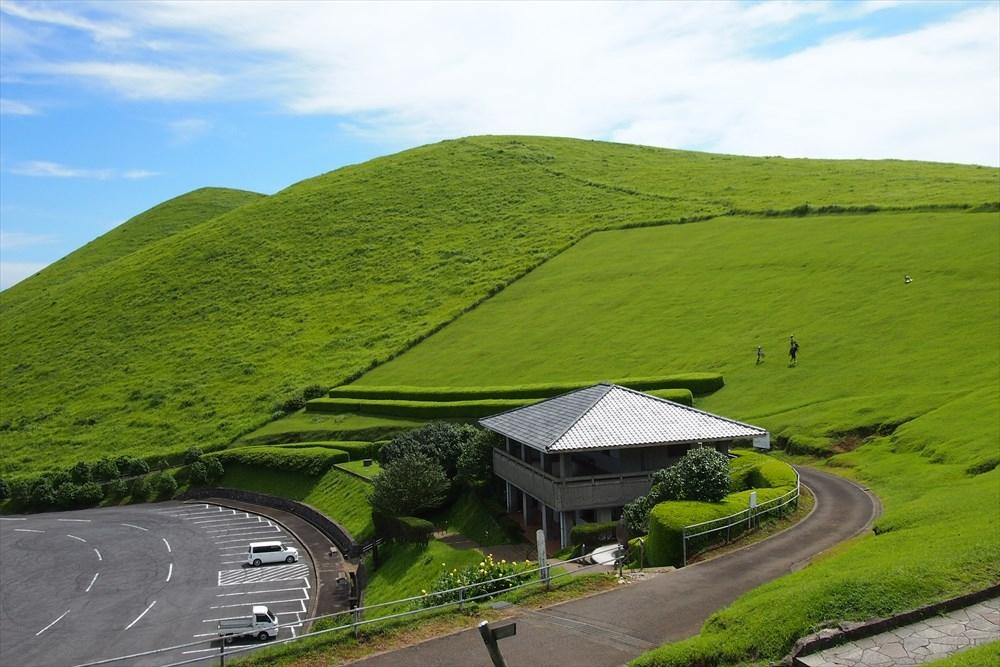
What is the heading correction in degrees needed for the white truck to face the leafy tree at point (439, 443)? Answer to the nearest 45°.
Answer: approximately 45° to its left

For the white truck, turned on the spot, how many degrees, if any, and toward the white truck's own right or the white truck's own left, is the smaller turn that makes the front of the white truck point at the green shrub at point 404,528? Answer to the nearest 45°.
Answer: approximately 45° to the white truck's own left

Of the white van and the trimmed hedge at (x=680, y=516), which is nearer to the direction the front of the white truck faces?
the trimmed hedge

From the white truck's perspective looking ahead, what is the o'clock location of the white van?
The white van is roughly at 9 o'clock from the white truck.

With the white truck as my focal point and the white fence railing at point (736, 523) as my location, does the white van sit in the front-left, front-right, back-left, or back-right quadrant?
front-right

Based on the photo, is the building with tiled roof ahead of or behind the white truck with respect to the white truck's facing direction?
ahead

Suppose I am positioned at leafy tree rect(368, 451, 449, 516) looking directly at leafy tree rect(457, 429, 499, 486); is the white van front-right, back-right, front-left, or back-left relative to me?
back-left

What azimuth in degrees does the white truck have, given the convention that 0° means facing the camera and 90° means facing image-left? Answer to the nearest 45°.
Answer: approximately 270°

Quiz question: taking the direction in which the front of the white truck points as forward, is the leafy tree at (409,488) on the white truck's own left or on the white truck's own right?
on the white truck's own left
